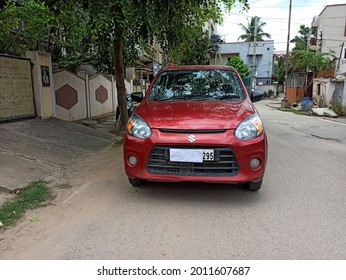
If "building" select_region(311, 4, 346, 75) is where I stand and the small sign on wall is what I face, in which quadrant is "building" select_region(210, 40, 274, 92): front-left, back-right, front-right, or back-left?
back-right

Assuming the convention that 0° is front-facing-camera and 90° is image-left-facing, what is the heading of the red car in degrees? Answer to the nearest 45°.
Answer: approximately 0°

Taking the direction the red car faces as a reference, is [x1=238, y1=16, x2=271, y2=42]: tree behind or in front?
behind

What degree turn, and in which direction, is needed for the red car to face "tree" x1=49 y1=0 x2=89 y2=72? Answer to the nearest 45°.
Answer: approximately 135° to its right

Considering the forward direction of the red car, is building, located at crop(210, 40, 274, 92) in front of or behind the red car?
behind

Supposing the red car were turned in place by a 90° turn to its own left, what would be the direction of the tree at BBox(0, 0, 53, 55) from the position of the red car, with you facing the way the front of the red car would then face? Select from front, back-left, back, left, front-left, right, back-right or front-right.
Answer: back-left

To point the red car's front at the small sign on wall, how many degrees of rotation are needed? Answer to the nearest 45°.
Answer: approximately 135° to its right

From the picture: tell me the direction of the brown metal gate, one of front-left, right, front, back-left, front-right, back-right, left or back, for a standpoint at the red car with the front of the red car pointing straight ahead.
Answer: back-right

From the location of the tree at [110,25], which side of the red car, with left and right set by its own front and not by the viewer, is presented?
back
